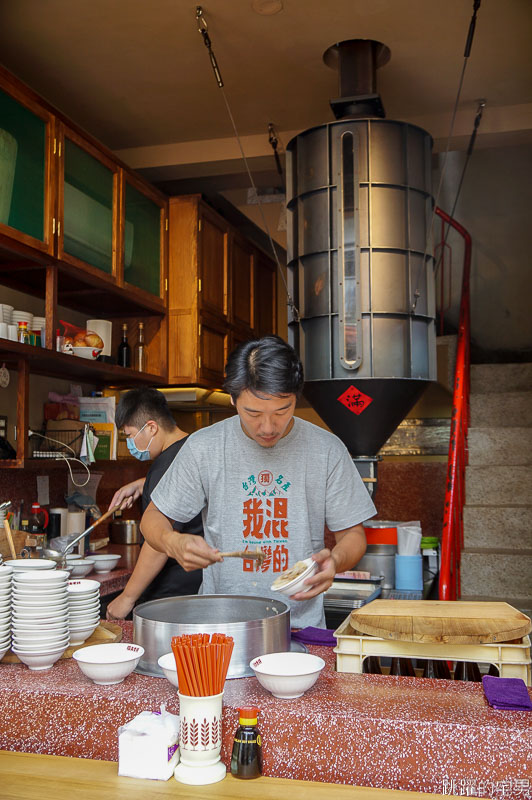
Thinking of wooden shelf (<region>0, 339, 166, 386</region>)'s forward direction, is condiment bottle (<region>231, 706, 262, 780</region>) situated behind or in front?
in front

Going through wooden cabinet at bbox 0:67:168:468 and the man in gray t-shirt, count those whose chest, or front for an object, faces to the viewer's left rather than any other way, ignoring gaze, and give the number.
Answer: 0

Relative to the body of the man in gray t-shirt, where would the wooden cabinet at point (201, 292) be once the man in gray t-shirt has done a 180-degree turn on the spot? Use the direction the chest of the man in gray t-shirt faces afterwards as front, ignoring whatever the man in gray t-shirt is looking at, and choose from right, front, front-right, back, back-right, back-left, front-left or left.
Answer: front

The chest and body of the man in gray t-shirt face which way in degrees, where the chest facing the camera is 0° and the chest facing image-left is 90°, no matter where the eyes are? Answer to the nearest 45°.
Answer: approximately 0°

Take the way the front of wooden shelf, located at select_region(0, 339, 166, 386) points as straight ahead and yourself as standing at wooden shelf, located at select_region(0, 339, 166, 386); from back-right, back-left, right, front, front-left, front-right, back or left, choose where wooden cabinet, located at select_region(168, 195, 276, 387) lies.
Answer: left

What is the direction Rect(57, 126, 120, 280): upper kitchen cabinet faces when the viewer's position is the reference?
facing the viewer and to the right of the viewer

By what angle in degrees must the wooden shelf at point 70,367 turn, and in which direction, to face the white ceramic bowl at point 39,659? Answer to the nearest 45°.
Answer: approximately 45° to its right

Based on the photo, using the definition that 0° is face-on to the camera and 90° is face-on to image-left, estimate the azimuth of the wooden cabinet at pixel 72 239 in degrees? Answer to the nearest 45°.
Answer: approximately 315°
